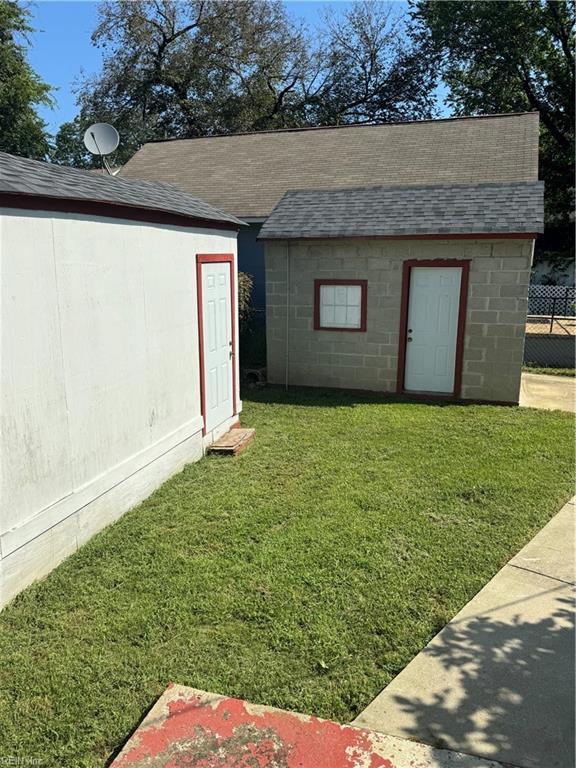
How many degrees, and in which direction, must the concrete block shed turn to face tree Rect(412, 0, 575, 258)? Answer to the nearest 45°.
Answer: approximately 180°

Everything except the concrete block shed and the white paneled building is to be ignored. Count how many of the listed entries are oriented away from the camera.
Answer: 0

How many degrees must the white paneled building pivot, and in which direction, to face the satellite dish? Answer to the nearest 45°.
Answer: approximately 135° to its left

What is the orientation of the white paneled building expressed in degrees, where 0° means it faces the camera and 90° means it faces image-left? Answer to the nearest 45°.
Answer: approximately 315°

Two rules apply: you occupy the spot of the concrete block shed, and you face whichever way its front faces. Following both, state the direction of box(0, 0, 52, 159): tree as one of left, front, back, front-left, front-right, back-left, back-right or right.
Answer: back-right

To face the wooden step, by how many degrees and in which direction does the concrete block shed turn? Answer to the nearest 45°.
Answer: approximately 45° to its right

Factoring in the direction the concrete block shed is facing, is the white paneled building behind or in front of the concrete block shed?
in front

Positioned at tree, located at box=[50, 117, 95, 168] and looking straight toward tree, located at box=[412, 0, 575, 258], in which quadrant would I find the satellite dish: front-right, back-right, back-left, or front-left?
front-right

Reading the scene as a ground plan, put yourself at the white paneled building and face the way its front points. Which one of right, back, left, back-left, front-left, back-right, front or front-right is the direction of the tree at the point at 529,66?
left

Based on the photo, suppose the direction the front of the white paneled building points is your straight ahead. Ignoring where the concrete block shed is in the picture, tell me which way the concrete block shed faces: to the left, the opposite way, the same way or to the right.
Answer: to the right
